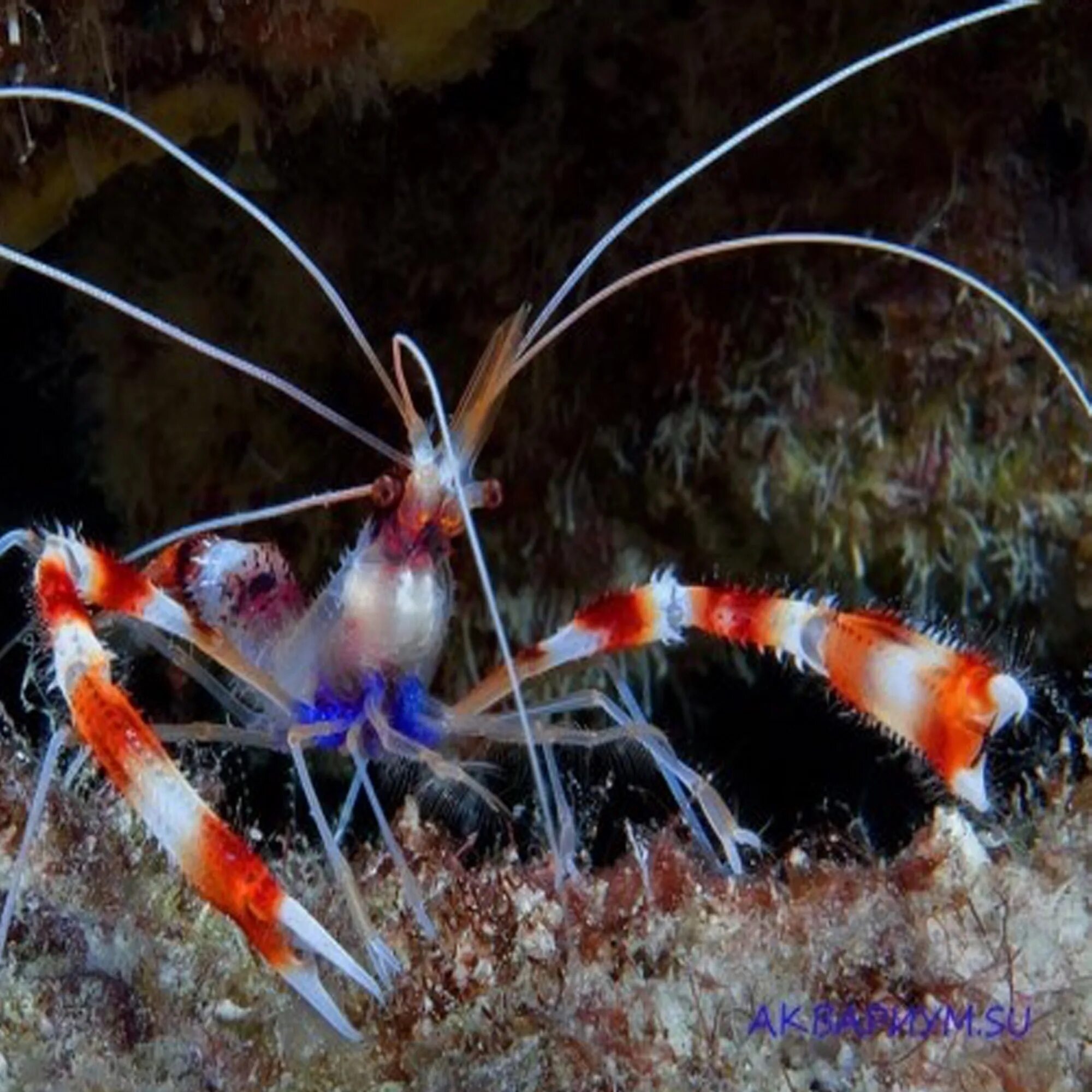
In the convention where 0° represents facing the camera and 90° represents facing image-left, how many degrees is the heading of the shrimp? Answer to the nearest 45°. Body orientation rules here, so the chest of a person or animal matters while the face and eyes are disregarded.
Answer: approximately 315°
